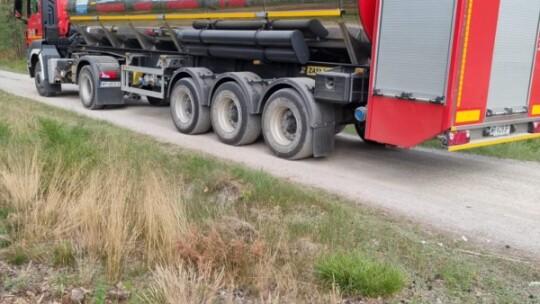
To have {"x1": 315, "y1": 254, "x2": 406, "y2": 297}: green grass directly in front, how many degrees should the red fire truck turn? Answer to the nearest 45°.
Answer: approximately 135° to its left

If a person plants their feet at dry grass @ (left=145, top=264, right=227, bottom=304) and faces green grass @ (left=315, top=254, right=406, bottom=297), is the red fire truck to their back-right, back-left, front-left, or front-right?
front-left

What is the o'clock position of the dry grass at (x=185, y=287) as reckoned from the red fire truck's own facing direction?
The dry grass is roughly at 8 o'clock from the red fire truck.

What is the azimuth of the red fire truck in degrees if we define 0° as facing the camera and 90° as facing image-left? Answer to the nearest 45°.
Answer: approximately 135°

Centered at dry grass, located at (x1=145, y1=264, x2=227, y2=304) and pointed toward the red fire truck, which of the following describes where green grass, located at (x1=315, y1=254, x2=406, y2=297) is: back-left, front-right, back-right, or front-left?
front-right
